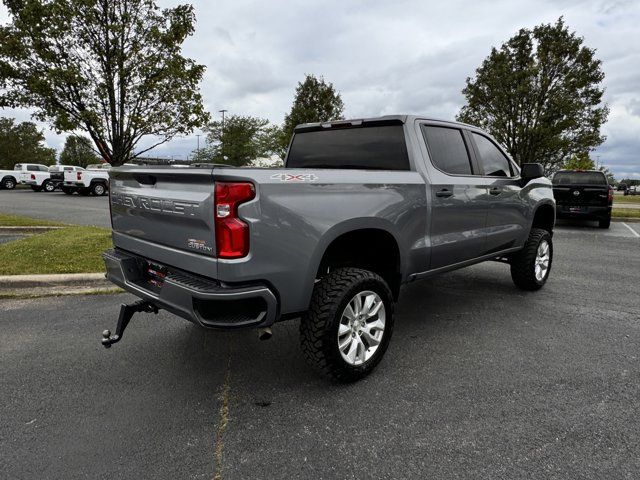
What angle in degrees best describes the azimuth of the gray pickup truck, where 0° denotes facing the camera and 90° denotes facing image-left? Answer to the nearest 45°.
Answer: approximately 225°

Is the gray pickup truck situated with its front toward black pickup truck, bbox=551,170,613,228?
yes

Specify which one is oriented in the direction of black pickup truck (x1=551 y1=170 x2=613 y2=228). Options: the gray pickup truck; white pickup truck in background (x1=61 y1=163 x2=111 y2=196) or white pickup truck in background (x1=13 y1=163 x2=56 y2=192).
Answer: the gray pickup truck

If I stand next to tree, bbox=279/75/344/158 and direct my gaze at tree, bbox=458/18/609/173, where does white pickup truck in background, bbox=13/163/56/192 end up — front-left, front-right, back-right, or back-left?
back-right

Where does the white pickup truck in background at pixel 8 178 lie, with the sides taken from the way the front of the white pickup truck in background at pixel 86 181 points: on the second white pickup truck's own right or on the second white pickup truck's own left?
on the second white pickup truck's own left

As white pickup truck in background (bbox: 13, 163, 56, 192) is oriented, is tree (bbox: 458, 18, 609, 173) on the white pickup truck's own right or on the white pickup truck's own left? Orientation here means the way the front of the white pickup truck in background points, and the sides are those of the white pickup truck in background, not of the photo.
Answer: on the white pickup truck's own right

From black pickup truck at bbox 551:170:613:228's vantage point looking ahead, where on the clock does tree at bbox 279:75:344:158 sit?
The tree is roughly at 10 o'clock from the black pickup truck.

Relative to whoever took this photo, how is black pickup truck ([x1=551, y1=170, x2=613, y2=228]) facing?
facing away from the viewer

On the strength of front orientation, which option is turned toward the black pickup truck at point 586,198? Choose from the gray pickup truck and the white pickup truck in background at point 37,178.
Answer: the gray pickup truck
